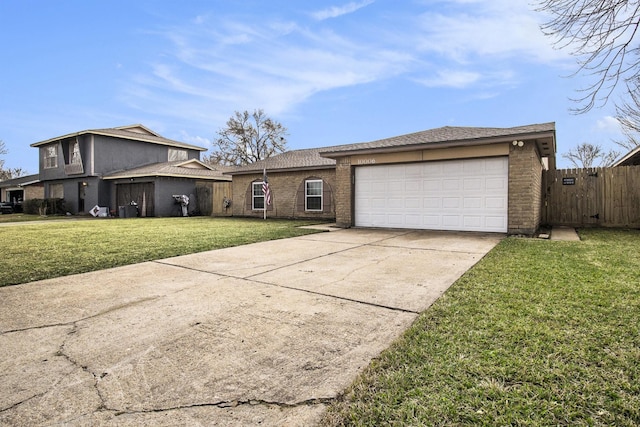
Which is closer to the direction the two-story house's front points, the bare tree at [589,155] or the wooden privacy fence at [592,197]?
the wooden privacy fence

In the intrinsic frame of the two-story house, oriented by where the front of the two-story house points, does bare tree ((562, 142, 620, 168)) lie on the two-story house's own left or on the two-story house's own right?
on the two-story house's own left

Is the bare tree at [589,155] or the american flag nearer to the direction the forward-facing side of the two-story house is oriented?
the american flag

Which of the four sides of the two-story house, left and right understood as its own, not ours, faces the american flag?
left

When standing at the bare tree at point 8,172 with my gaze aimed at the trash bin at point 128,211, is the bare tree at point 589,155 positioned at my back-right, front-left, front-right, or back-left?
front-left

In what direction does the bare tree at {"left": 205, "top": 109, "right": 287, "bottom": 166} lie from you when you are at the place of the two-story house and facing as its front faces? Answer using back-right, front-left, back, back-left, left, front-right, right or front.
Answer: back

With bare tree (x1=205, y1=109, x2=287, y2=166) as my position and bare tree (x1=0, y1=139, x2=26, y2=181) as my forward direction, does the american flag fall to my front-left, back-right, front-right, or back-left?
back-left

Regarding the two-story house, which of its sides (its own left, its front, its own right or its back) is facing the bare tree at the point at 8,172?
right

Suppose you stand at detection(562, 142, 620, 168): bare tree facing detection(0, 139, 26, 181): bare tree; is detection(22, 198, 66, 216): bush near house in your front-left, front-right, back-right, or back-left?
front-left

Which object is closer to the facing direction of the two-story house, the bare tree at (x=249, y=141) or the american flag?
the american flag

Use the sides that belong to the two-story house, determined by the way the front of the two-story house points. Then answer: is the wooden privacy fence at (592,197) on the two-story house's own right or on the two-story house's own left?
on the two-story house's own left

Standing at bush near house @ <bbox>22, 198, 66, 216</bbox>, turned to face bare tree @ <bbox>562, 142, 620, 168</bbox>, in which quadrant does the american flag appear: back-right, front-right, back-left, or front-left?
front-right

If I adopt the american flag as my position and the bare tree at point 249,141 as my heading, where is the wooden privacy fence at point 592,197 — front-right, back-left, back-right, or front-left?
back-right

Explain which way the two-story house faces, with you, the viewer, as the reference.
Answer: facing the viewer and to the left of the viewer

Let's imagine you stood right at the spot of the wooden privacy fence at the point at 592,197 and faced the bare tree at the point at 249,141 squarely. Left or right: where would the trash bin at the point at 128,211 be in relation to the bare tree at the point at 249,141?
left

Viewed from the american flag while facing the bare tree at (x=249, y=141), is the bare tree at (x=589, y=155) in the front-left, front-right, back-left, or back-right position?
front-right
